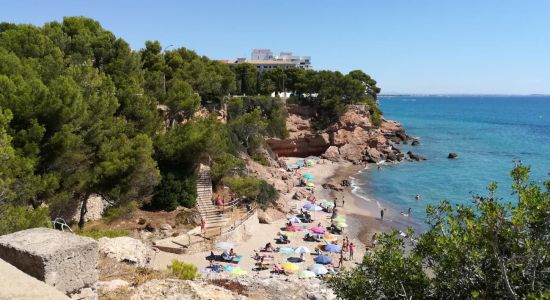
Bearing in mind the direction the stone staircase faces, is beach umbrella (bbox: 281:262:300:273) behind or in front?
in front

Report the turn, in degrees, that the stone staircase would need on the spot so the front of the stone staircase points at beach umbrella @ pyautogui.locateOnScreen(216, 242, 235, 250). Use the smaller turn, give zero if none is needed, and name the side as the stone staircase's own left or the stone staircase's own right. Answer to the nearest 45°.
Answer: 0° — it already faces it

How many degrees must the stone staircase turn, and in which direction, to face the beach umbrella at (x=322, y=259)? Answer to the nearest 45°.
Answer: approximately 45° to its left

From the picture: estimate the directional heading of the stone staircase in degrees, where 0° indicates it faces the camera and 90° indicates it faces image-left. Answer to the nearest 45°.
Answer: approximately 0°

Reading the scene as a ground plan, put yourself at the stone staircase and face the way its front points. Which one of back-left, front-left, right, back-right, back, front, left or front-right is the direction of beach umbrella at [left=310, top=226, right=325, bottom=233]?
left

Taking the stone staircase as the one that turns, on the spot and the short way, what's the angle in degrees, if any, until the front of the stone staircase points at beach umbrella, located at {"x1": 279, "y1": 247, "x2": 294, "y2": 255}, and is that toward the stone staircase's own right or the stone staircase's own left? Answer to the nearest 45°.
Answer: approximately 45° to the stone staircase's own left

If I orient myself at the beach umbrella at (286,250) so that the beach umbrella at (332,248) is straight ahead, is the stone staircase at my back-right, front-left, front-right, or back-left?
back-left

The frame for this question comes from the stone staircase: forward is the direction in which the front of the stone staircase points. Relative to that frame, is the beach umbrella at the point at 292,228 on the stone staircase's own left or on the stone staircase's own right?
on the stone staircase's own left

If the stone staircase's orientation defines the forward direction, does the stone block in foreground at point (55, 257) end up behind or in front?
in front

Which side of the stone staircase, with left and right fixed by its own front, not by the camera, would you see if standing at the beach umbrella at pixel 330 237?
left

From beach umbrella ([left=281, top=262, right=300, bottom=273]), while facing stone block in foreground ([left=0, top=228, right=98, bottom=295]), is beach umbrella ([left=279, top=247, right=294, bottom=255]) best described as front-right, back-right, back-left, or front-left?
back-right

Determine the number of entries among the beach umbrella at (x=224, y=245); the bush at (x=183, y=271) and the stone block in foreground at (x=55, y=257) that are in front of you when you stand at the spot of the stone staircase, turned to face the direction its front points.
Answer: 3
